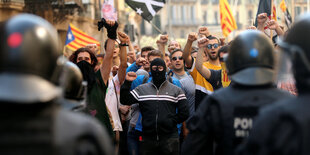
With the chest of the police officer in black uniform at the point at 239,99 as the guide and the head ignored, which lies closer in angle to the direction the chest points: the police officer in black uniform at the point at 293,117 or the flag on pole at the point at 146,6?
the flag on pole

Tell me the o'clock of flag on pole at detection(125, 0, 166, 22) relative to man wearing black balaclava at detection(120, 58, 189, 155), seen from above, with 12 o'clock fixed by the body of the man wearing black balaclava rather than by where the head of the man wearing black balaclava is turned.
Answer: The flag on pole is roughly at 6 o'clock from the man wearing black balaclava.

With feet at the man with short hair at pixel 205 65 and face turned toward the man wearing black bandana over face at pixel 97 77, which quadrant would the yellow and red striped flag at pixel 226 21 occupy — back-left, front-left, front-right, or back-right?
back-right

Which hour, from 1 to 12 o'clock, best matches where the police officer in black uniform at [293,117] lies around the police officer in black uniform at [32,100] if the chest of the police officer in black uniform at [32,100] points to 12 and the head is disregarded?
the police officer in black uniform at [293,117] is roughly at 3 o'clock from the police officer in black uniform at [32,100].

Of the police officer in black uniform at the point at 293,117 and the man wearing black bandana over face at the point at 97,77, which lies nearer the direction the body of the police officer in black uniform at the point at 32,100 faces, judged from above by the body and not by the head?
the man wearing black bandana over face

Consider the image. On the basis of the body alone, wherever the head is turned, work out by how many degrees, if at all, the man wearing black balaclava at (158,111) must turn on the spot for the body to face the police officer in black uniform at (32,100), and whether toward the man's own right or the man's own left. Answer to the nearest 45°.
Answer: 0° — they already face them

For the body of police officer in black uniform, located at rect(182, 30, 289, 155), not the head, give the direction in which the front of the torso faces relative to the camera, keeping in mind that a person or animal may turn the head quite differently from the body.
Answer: away from the camera

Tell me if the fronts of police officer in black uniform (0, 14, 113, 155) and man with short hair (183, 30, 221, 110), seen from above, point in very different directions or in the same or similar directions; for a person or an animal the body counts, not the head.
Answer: very different directions

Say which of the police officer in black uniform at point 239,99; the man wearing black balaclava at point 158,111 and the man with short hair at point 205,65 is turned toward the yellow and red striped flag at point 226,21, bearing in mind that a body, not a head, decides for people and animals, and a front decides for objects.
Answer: the police officer in black uniform

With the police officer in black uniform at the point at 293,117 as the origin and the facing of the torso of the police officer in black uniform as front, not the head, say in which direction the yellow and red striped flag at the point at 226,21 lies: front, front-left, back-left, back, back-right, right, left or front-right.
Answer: front-right

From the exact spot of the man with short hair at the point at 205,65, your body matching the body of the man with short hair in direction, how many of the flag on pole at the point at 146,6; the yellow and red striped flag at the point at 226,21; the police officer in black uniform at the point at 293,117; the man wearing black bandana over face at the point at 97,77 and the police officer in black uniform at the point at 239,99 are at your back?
2

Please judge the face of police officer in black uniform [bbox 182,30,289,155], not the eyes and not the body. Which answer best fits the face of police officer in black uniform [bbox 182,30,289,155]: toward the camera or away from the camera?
away from the camera

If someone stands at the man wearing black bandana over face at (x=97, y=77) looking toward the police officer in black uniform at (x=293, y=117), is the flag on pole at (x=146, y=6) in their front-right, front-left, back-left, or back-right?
back-left

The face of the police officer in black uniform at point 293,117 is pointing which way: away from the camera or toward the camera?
away from the camera

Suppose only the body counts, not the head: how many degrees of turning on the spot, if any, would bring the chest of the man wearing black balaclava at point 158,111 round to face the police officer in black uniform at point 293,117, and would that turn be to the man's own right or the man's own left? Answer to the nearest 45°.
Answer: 0° — they already face them

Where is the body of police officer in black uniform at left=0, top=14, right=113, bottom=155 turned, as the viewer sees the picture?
away from the camera

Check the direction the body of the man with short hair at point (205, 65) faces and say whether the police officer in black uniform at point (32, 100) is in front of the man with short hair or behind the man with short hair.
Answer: in front
